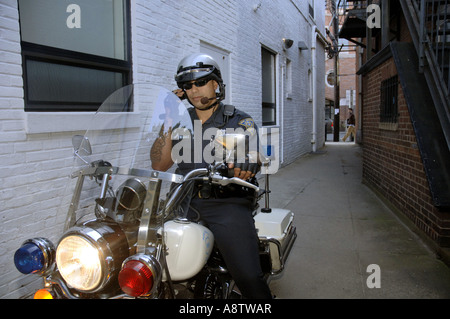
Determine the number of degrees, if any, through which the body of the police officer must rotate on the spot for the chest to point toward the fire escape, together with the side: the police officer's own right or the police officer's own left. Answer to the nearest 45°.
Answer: approximately 180°

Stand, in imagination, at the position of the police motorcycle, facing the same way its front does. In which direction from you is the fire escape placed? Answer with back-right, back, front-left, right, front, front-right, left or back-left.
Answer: back

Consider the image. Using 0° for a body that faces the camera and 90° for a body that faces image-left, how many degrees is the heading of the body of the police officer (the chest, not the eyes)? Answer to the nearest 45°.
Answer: approximately 45°
